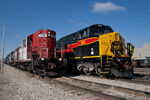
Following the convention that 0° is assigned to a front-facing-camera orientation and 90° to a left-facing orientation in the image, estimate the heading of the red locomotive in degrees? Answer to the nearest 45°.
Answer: approximately 315°

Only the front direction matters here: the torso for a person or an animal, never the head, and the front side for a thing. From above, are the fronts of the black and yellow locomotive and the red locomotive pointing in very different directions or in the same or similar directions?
same or similar directions

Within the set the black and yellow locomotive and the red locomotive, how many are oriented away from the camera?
0
